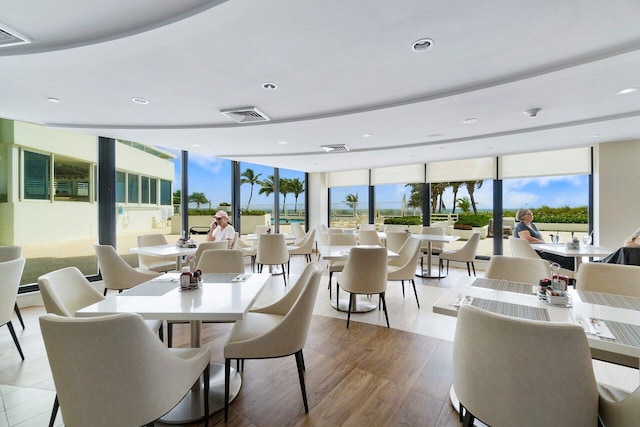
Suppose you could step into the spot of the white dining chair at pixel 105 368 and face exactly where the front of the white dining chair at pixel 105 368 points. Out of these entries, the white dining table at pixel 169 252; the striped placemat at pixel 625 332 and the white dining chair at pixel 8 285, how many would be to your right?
1

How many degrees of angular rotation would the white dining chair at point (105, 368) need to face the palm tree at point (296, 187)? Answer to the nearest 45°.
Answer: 0° — it already faces it

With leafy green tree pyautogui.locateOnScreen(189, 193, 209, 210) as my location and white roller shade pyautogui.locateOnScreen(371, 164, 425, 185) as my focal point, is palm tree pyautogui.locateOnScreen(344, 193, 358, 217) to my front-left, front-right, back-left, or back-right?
front-left

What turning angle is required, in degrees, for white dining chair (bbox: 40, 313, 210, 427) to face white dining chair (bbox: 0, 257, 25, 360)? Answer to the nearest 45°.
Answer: approximately 45° to its left

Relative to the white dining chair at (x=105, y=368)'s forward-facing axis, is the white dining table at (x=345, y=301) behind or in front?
in front

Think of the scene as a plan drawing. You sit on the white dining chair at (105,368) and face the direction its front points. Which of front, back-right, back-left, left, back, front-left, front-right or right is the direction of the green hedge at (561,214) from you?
front-right

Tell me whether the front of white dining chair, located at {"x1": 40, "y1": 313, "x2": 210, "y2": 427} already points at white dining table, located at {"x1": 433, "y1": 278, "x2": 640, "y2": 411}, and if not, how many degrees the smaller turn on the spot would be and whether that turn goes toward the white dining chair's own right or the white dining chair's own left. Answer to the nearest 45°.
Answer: approximately 90° to the white dining chair's own right

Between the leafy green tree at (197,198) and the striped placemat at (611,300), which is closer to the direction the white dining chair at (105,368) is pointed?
the leafy green tree

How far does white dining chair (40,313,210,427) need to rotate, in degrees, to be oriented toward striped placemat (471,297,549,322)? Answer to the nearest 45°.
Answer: approximately 90° to its right

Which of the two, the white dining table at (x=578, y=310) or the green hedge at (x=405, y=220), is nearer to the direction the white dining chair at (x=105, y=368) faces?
the green hedge

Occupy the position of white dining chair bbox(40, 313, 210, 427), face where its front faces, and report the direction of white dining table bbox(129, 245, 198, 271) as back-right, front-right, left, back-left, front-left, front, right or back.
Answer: front-left

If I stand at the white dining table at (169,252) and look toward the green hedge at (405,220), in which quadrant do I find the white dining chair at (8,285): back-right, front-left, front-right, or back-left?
back-right

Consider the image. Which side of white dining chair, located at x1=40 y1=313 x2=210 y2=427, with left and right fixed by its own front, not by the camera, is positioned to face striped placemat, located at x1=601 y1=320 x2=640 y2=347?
right

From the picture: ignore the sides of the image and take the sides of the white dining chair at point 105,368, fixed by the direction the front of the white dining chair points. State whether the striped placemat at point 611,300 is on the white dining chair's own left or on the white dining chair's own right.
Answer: on the white dining chair's own right

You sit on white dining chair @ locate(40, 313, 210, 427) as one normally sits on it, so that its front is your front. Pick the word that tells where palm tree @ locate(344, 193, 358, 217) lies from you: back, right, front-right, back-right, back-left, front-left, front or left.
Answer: front

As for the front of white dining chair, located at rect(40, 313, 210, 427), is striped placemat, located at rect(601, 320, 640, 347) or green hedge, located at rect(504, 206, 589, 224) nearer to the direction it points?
the green hedge

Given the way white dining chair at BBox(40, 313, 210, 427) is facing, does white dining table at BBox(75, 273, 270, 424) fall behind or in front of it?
in front

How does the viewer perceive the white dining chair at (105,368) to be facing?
facing away from the viewer and to the right of the viewer
